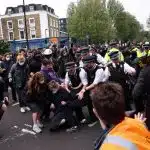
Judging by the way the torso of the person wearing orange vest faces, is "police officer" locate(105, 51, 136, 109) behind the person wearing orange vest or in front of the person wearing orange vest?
in front

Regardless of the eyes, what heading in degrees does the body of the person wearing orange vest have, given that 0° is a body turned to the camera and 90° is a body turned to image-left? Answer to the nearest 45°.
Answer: approximately 135°

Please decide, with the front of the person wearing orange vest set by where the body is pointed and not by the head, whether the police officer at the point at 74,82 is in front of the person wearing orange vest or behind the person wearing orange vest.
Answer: in front

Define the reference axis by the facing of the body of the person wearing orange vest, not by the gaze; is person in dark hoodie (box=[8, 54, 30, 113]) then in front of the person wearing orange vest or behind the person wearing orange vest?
in front

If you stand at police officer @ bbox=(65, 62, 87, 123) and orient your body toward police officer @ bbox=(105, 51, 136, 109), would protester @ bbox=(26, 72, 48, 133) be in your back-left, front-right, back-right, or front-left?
back-right
